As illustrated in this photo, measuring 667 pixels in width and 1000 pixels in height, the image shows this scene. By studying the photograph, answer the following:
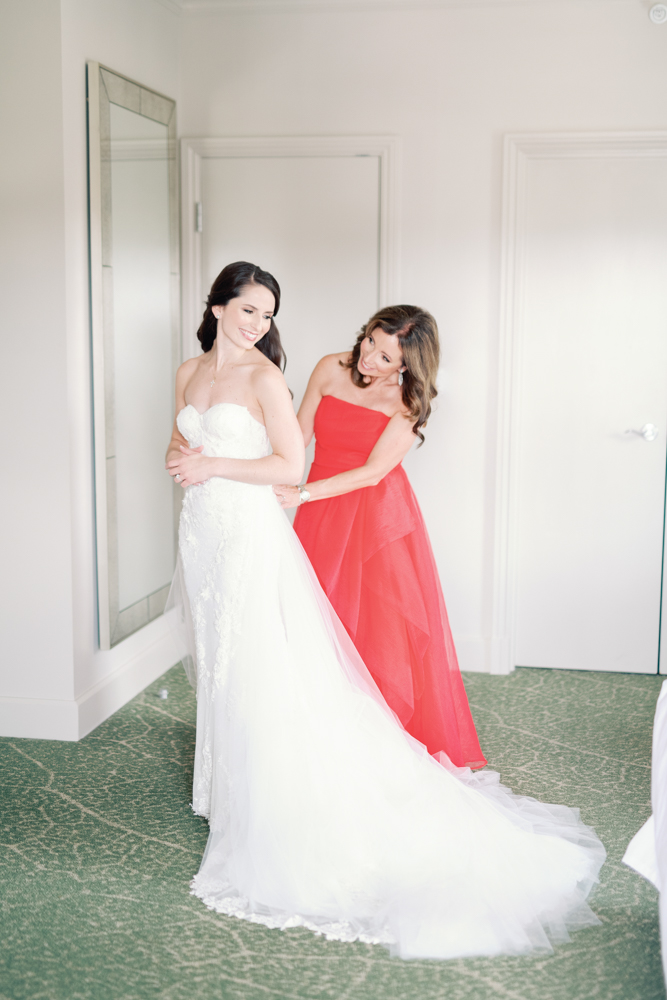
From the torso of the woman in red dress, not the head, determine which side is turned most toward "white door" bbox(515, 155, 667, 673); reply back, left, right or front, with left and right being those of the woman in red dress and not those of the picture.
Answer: back

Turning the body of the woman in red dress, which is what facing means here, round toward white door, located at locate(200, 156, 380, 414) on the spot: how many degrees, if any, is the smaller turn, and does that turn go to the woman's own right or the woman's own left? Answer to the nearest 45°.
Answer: approximately 135° to the woman's own right

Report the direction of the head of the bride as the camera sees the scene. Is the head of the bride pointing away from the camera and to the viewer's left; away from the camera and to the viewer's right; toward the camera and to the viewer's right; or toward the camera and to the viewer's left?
toward the camera and to the viewer's right

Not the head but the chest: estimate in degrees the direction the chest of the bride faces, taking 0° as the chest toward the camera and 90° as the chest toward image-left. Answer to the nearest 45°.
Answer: approximately 45°

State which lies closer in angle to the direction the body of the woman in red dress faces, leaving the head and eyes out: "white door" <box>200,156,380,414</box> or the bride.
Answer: the bride

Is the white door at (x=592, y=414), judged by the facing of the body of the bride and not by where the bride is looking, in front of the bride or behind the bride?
behind

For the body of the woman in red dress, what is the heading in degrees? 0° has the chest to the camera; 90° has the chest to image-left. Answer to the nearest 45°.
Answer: approximately 45°

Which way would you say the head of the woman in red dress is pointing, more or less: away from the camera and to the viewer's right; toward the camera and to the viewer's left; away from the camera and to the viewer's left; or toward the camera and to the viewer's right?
toward the camera and to the viewer's left

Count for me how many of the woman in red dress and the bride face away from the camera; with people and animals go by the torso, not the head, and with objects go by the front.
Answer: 0
